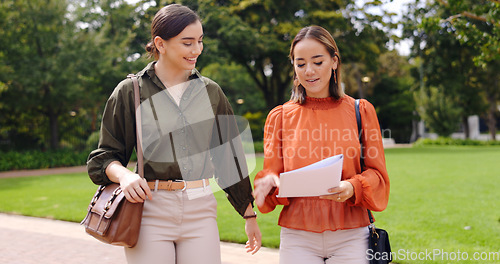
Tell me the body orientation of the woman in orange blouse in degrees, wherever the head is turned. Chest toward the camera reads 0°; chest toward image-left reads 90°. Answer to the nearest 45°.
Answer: approximately 0°

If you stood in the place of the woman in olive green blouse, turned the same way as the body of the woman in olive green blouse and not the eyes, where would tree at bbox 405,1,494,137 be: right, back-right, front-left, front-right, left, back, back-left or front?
back-left

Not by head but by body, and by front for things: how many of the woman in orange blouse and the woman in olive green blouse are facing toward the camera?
2

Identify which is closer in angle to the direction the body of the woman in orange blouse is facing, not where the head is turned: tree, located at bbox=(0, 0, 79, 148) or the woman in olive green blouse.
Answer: the woman in olive green blouse

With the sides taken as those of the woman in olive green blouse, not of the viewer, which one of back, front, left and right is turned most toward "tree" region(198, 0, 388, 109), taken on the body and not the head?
back

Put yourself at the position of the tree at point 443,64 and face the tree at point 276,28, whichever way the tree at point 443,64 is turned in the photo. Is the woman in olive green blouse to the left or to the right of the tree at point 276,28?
left

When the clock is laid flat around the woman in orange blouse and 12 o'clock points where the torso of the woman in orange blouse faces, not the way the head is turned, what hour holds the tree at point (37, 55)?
The tree is roughly at 5 o'clock from the woman in orange blouse.

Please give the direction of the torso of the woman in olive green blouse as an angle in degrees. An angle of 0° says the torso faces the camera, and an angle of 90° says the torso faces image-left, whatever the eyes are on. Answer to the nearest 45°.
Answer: approximately 0°

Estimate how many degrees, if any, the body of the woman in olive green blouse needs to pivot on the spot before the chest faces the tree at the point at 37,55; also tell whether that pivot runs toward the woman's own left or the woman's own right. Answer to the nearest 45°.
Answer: approximately 180°

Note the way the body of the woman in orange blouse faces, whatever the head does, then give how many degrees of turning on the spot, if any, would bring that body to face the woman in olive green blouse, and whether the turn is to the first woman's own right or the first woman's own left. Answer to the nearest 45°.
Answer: approximately 90° to the first woman's own right

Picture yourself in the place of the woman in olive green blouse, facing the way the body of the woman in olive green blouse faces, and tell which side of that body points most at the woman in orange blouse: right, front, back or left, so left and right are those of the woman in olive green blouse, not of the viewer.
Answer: left

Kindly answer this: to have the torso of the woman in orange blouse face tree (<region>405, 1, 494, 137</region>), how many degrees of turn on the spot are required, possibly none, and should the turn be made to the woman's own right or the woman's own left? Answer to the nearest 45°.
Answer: approximately 180°
